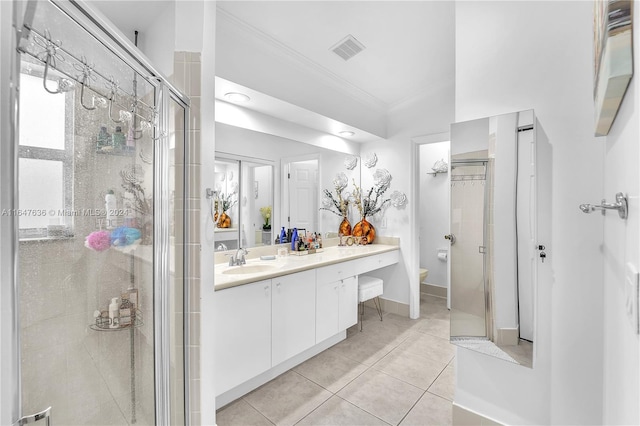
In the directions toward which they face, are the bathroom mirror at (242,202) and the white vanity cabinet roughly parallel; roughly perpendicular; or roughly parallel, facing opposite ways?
roughly parallel

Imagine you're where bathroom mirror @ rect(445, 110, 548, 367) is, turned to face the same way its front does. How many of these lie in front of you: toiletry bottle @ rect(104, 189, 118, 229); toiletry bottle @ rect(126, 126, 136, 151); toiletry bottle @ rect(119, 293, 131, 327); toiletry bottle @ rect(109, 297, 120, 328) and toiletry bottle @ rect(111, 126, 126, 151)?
5

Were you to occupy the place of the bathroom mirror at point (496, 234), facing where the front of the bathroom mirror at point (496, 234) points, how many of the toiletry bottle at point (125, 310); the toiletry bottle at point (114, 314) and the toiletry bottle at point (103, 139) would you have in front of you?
3

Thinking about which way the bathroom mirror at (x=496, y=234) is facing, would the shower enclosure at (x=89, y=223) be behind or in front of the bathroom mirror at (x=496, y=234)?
in front

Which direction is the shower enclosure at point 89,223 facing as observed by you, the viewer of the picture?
facing the viewer and to the right of the viewer

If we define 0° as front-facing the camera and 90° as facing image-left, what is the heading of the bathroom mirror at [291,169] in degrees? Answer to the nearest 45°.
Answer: approximately 315°

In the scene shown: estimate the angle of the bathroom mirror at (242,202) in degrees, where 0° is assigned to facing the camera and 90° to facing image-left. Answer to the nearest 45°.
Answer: approximately 315°

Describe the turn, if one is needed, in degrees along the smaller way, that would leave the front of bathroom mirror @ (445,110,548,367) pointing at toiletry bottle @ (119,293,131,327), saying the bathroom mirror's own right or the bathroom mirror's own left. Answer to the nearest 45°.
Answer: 0° — it already faces it

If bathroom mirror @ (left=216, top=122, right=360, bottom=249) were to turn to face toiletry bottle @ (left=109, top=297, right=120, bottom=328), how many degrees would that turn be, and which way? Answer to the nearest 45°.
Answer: approximately 45° to its right

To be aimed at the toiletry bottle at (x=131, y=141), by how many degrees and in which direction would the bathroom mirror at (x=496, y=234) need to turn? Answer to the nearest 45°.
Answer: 0° — it already faces it

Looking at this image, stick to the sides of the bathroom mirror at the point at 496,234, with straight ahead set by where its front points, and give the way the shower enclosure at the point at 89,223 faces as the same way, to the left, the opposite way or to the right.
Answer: the opposite way

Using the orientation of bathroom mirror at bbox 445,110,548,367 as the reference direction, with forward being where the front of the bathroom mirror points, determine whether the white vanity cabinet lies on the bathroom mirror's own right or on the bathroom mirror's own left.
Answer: on the bathroom mirror's own right

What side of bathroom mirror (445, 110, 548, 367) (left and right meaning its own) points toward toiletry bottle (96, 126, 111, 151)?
front
